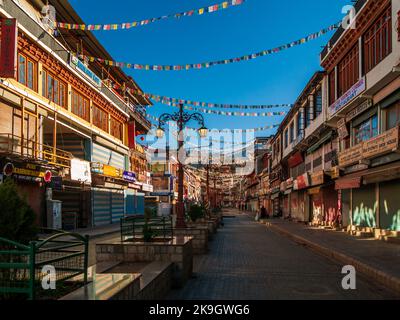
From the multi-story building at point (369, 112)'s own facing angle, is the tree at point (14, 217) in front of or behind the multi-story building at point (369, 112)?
in front

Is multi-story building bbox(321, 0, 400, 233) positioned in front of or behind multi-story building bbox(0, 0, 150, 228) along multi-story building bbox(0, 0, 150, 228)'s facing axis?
in front

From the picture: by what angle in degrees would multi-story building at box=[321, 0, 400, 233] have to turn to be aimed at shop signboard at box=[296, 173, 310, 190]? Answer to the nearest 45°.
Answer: approximately 135° to its right

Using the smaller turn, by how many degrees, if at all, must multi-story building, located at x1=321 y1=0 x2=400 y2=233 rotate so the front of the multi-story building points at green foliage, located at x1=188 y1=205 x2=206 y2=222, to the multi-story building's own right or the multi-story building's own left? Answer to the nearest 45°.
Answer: approximately 45° to the multi-story building's own right

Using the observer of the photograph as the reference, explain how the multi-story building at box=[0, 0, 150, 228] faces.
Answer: facing the viewer and to the right of the viewer

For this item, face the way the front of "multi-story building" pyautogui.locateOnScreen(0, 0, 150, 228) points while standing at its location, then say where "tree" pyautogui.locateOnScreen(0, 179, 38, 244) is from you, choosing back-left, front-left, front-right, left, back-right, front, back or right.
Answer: front-right

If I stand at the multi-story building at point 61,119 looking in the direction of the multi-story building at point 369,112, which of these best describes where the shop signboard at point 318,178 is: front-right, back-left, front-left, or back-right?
front-left

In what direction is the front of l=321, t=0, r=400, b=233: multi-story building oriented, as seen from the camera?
facing the viewer and to the left of the viewer

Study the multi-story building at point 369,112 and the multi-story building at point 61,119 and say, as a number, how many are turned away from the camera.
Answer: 0
